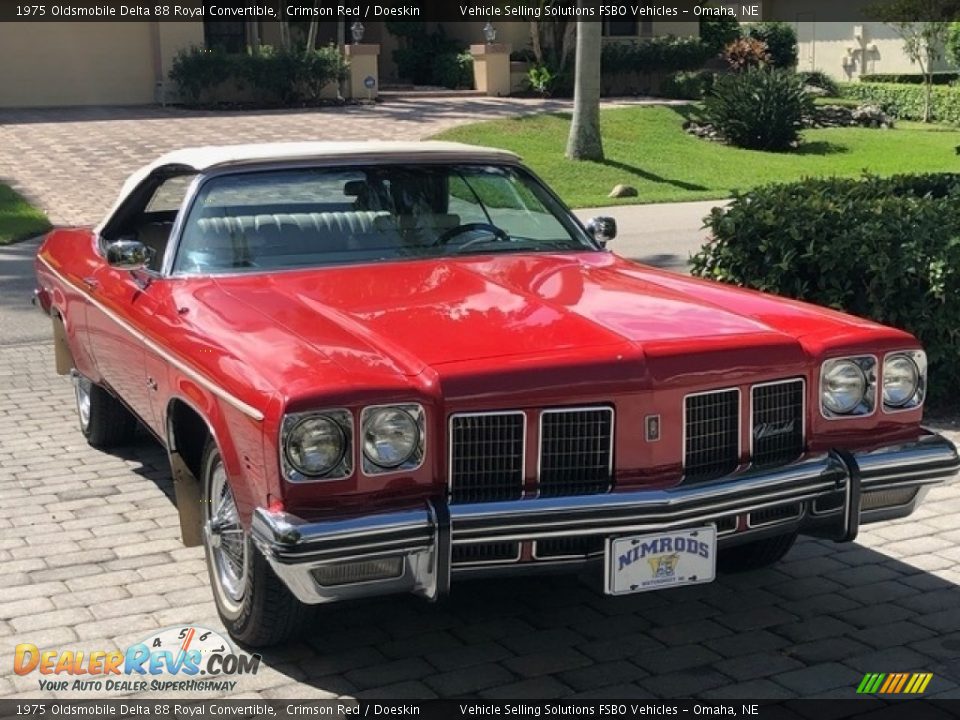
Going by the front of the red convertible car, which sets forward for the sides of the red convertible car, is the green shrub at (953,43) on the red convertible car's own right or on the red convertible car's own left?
on the red convertible car's own left

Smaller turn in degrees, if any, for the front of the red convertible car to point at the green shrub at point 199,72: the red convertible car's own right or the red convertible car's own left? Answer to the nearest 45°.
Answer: approximately 135° to the red convertible car's own left

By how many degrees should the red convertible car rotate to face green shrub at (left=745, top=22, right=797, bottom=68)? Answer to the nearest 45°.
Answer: approximately 135° to its left

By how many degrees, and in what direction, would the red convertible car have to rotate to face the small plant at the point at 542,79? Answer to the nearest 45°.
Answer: approximately 135° to its left

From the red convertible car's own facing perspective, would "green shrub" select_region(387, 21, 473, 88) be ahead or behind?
behind

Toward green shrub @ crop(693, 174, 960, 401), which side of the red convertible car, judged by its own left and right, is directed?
left

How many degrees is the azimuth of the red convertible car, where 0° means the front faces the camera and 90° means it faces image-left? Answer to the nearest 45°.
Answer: approximately 315°

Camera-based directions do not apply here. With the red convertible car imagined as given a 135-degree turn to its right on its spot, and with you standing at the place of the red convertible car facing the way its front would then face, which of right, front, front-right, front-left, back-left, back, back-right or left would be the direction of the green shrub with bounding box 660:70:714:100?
right

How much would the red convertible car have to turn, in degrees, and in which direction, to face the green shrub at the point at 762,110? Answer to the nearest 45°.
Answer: approximately 135° to its left

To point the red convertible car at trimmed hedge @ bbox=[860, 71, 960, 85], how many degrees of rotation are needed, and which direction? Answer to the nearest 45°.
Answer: approximately 135° to its left

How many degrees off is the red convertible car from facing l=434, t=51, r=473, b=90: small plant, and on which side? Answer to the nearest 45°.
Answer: approximately 135° to its left

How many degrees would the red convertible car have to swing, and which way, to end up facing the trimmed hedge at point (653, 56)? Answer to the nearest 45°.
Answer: approximately 135° to its left
